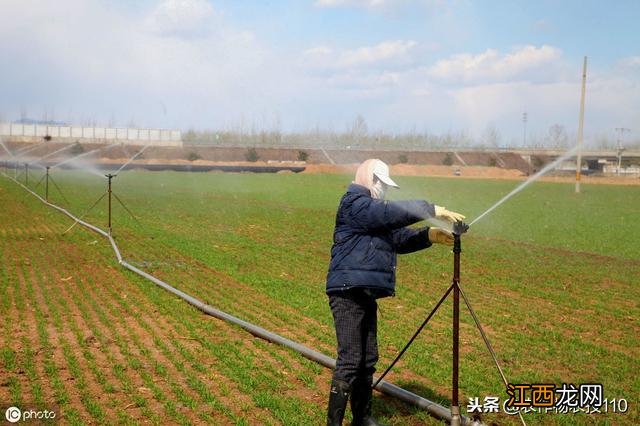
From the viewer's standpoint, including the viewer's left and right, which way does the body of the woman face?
facing to the right of the viewer

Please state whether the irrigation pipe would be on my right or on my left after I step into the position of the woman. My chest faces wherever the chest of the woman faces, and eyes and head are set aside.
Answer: on my left

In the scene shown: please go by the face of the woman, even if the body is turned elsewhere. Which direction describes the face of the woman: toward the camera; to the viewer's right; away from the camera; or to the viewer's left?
to the viewer's right
